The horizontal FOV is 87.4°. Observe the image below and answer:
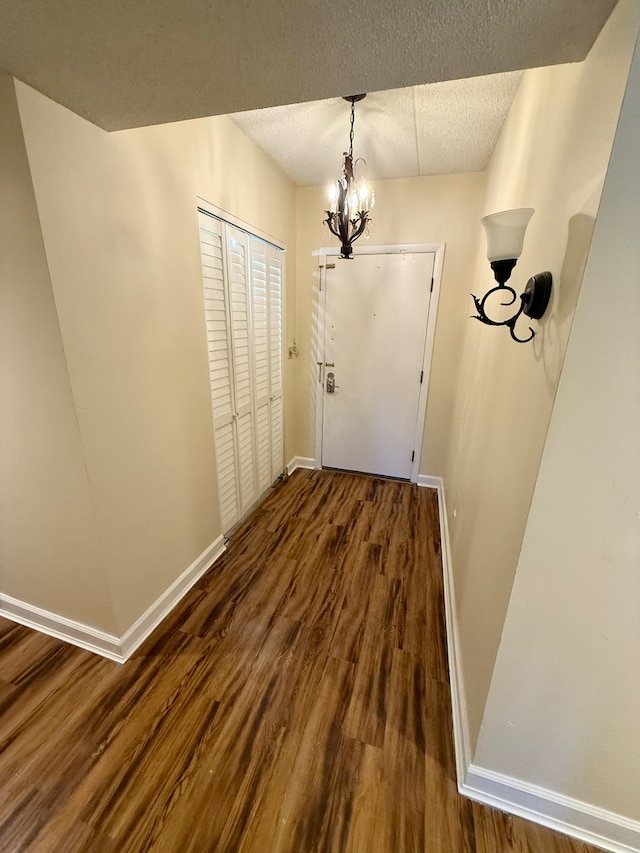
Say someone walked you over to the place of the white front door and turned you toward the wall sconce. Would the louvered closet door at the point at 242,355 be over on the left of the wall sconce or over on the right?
right

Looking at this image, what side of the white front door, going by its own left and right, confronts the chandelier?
front

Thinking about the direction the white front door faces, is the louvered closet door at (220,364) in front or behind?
in front

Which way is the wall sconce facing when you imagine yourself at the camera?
facing to the left of the viewer

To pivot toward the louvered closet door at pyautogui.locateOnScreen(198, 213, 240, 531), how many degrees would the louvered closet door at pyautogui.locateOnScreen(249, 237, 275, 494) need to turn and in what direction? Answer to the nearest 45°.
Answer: approximately 135° to its right

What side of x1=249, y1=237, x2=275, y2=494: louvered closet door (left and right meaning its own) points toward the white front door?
front

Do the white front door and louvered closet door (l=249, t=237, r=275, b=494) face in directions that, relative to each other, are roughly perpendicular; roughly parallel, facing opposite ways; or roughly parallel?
roughly perpendicular

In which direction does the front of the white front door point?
toward the camera

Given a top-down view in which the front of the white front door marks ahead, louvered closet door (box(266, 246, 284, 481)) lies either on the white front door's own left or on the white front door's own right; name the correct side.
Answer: on the white front door's own right

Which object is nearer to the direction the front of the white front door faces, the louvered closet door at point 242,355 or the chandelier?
the chandelier

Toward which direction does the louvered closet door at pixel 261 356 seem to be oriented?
to the viewer's right

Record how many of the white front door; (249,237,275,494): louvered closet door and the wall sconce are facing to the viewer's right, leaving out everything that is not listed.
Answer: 1

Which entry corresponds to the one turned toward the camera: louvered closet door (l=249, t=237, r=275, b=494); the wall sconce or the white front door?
the white front door

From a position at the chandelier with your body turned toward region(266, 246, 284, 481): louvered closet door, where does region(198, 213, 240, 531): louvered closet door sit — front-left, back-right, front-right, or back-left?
front-left

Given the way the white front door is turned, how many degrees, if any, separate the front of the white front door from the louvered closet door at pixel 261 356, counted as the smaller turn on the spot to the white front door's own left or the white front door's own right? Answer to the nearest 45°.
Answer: approximately 45° to the white front door's own right

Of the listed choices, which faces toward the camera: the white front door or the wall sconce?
the white front door

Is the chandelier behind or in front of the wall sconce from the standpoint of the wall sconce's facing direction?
in front

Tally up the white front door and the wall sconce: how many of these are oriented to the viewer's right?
0

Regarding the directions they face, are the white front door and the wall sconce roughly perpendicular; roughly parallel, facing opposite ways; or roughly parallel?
roughly perpendicular

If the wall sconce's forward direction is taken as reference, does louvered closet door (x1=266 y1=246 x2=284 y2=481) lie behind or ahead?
ahead
